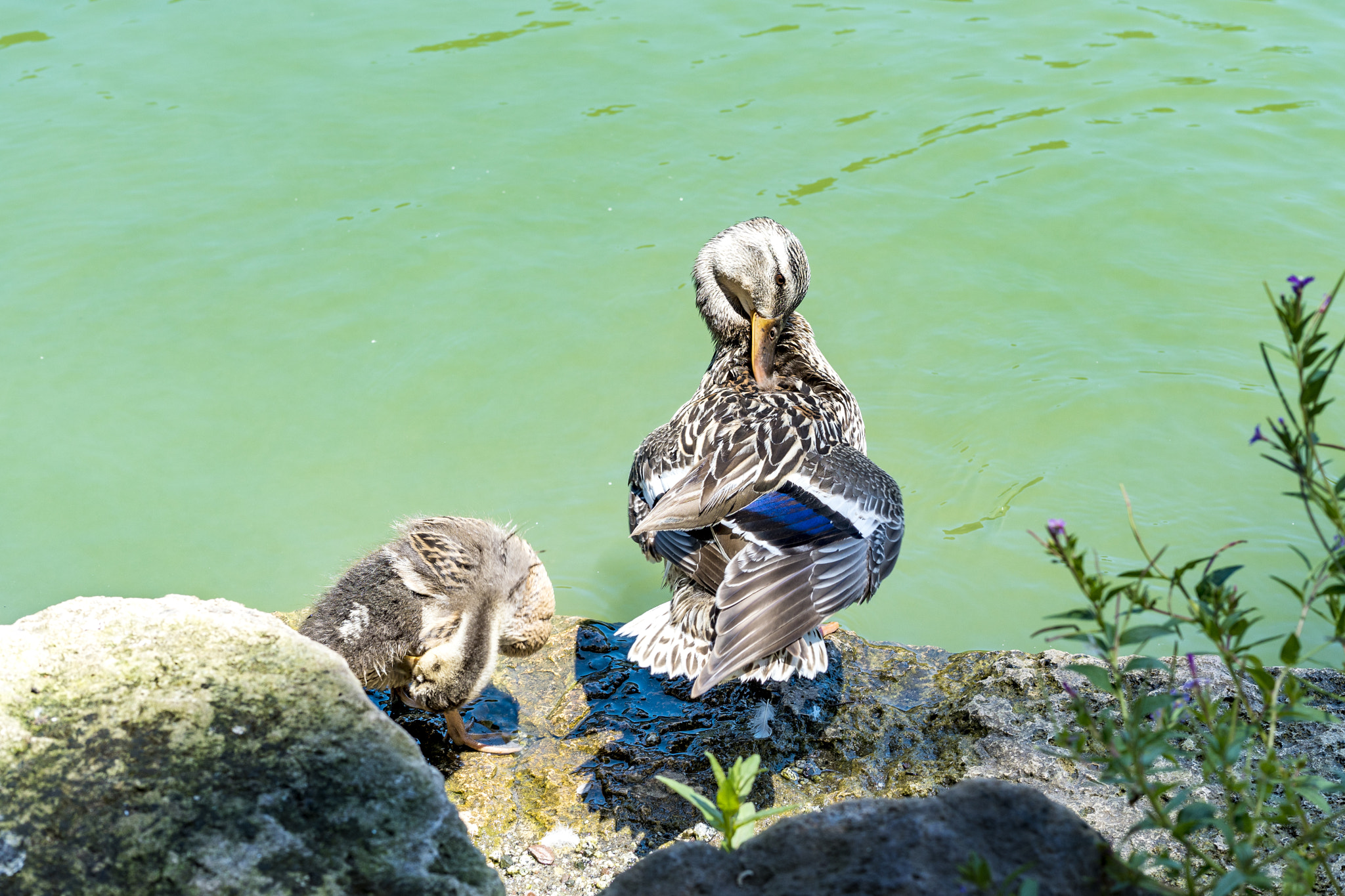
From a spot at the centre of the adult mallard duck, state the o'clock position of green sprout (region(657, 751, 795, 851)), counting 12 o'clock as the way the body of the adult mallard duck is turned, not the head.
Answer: The green sprout is roughly at 6 o'clock from the adult mallard duck.

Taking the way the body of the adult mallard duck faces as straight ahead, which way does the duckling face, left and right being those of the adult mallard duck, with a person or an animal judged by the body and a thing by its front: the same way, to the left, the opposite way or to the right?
to the right

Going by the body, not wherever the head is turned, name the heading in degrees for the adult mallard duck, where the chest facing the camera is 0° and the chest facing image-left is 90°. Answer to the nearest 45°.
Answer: approximately 180°

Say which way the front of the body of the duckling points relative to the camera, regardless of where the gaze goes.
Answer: to the viewer's right

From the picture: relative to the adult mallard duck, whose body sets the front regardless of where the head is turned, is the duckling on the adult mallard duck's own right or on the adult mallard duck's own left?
on the adult mallard duck's own left

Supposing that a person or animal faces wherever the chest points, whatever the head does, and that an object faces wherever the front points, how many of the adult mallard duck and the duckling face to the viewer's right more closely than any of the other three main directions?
1
